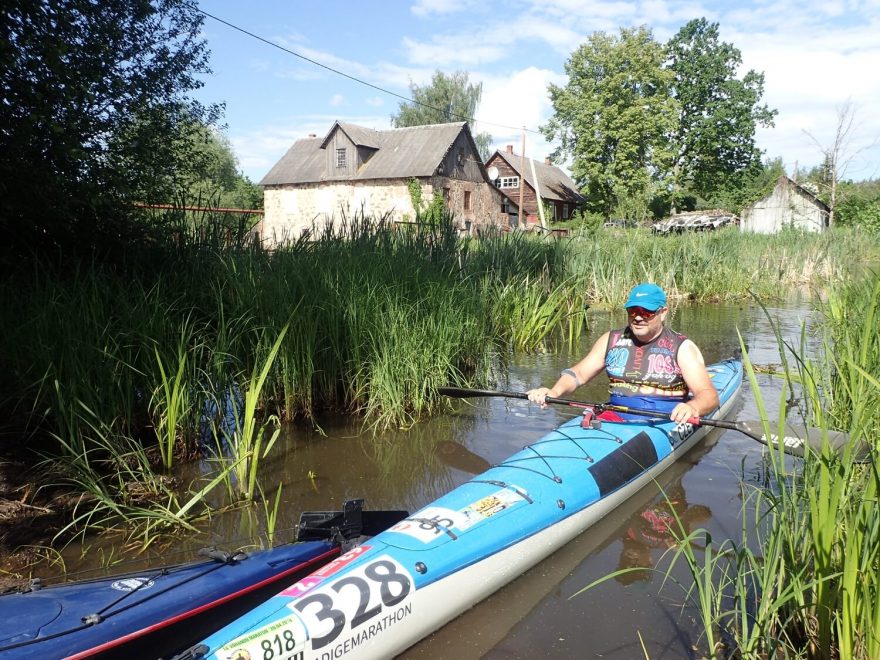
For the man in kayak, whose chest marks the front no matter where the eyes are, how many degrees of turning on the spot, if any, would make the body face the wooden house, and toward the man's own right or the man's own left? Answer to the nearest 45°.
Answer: approximately 135° to the man's own right

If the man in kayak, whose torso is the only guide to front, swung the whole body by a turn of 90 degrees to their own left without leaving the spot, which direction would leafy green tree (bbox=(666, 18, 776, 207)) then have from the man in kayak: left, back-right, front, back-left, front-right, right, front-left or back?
back-left

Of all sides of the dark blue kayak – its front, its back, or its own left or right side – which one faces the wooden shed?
back

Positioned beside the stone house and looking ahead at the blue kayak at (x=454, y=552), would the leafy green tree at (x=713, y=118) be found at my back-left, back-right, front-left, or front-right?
back-left

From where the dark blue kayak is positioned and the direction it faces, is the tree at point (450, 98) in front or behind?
behind

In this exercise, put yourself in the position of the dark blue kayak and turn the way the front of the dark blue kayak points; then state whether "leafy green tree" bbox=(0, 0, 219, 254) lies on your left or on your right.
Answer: on your right

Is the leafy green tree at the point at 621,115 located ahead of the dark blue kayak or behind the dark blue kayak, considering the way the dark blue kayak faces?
behind

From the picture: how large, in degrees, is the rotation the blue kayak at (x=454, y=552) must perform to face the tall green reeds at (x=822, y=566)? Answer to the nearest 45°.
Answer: approximately 90° to its left

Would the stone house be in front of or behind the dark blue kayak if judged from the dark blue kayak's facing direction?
behind

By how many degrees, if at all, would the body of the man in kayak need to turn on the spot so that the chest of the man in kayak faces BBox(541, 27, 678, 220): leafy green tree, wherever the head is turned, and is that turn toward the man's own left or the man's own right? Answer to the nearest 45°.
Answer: approximately 135° to the man's own right

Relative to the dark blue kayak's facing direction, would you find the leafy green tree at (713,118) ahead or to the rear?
to the rear
